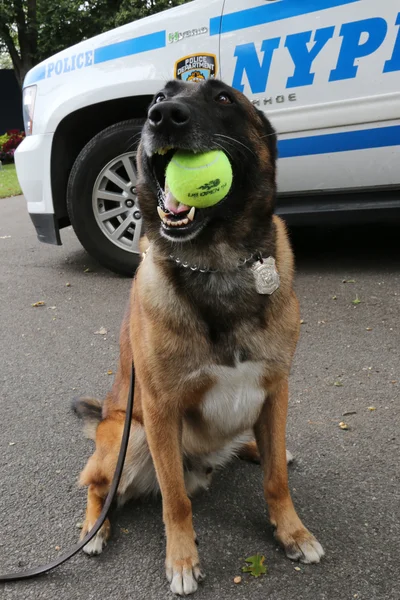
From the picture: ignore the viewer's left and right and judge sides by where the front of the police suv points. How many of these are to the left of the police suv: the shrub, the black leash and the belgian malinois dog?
2

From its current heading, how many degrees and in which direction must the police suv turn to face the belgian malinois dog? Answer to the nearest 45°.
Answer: approximately 90° to its left

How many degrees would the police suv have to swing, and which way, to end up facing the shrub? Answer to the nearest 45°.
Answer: approximately 45° to its right

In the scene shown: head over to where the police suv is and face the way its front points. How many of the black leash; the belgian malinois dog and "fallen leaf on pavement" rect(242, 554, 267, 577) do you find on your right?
0

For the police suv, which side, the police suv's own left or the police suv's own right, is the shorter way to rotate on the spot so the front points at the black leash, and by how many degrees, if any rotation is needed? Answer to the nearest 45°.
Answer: approximately 90° to the police suv's own left

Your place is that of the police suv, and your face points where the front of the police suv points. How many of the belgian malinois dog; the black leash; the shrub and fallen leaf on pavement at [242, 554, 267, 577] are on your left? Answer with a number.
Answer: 3

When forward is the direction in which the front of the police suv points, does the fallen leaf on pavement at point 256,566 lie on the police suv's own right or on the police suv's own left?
on the police suv's own left

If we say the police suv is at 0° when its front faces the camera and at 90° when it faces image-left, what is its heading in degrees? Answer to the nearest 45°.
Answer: approximately 90°
